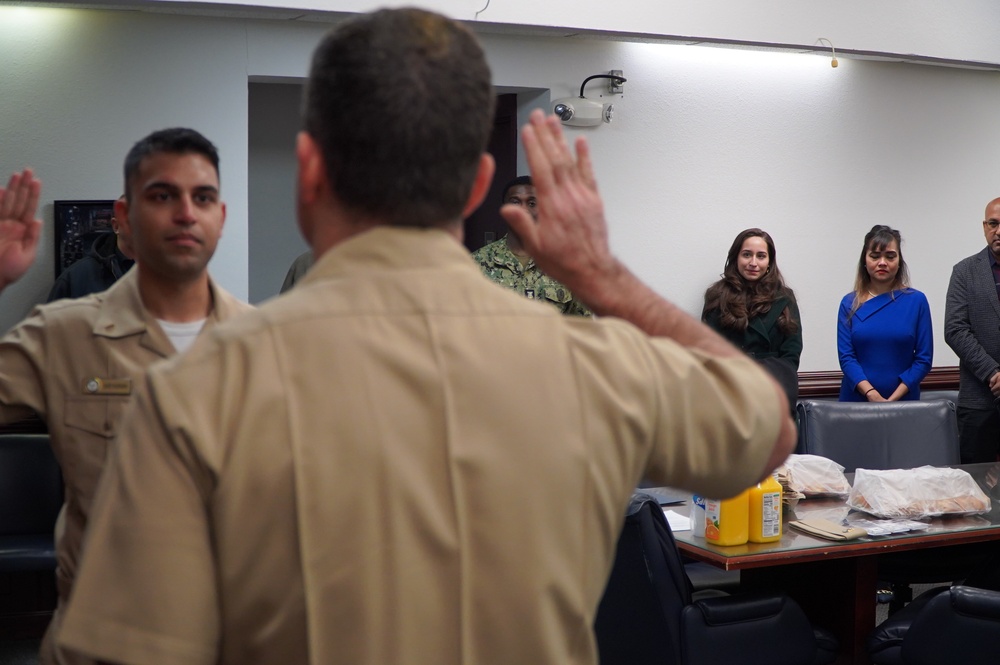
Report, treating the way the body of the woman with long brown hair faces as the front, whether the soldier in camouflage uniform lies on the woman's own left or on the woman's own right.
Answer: on the woman's own right

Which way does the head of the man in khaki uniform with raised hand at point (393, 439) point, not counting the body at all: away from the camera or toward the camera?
away from the camera

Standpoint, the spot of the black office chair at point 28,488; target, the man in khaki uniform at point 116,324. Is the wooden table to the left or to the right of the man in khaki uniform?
left

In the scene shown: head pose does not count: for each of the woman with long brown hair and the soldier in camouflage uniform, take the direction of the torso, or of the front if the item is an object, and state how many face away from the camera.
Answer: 0

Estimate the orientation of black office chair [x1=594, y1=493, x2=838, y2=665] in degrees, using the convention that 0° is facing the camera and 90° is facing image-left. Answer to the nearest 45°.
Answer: approximately 270°

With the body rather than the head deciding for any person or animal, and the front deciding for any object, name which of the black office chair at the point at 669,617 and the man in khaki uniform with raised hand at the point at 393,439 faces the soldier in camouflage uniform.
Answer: the man in khaki uniform with raised hand

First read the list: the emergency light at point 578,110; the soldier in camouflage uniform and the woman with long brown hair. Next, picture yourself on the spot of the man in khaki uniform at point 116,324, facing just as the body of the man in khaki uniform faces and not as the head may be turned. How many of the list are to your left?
3
